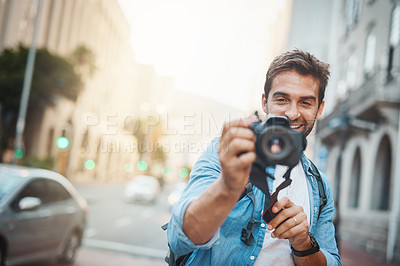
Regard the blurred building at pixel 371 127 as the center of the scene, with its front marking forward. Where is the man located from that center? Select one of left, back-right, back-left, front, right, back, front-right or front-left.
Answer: front-left

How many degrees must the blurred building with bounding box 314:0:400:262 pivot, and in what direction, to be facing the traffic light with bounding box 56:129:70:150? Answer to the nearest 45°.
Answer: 0° — it already faces it

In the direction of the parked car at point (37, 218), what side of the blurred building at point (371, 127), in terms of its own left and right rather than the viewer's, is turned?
front

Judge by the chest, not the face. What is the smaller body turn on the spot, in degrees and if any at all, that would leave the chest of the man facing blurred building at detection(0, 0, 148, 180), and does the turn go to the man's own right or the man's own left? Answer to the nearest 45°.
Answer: approximately 135° to the man's own right

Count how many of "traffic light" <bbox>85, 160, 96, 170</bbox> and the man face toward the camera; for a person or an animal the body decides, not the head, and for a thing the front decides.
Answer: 2

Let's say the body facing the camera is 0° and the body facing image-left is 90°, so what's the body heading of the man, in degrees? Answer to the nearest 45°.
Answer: approximately 0°

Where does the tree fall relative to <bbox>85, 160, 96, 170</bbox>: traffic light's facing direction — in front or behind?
in front
